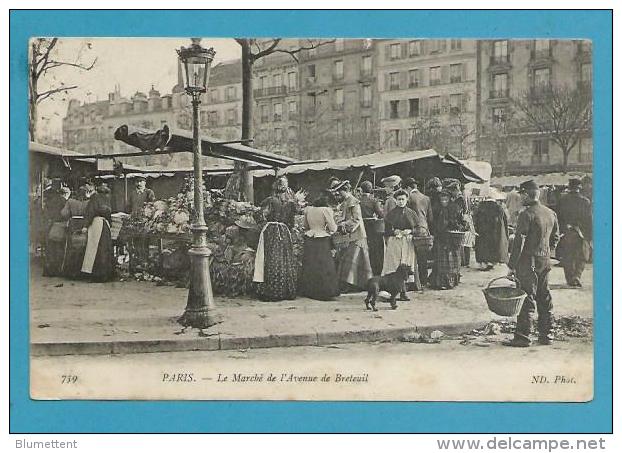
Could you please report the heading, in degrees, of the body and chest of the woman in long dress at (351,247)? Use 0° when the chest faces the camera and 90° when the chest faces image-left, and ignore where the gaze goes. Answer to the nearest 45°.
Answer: approximately 45°

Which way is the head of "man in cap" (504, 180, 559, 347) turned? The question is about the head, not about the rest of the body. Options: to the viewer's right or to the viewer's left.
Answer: to the viewer's left

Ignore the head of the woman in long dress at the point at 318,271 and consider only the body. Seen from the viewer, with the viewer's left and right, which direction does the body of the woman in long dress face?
facing away from the viewer

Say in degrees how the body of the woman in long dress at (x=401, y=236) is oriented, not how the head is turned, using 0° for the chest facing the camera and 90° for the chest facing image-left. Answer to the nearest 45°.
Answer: approximately 0°
